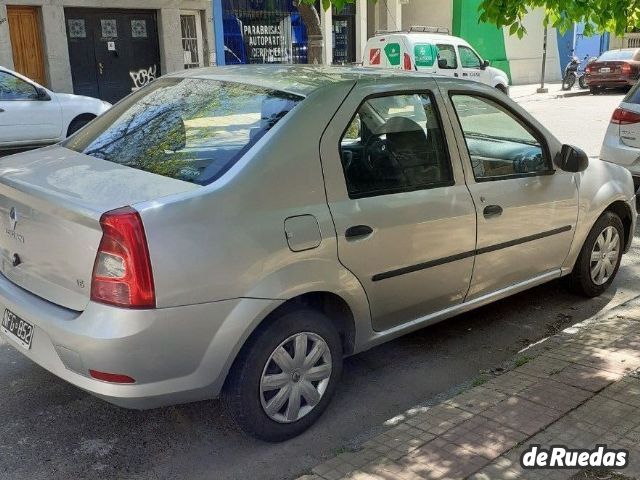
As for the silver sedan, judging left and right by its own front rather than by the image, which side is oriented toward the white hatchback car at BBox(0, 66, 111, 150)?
left

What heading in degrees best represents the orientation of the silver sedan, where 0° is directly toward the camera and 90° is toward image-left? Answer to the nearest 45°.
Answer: approximately 225°

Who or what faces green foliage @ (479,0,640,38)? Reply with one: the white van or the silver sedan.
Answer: the silver sedan

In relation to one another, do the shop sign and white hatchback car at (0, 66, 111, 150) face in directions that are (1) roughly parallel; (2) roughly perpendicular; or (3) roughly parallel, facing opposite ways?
roughly perpendicular

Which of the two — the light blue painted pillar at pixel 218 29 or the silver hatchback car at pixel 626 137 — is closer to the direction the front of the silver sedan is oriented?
the silver hatchback car

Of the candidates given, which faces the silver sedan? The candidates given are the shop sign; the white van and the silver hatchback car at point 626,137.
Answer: the shop sign

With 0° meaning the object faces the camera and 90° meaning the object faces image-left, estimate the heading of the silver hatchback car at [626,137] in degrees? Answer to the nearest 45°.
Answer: approximately 225°

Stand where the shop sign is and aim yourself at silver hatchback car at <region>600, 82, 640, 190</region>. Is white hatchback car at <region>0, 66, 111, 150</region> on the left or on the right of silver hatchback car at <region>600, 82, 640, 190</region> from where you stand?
right

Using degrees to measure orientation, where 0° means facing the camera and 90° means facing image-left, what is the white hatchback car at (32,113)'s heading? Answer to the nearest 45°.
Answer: approximately 270°

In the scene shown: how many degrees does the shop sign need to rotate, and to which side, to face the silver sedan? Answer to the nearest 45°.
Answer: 0° — it already faces it

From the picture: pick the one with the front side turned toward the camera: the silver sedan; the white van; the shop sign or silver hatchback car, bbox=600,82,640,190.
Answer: the shop sign
